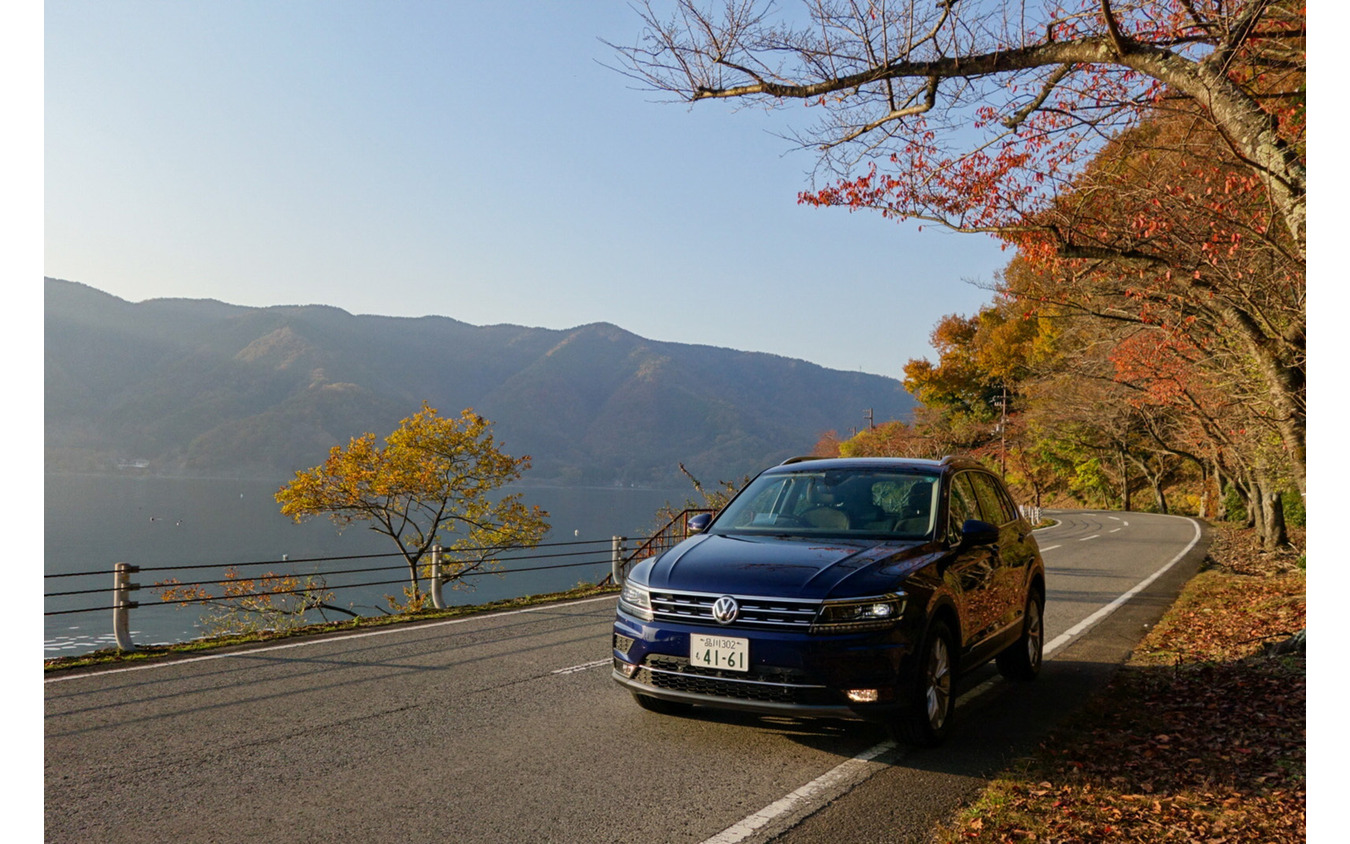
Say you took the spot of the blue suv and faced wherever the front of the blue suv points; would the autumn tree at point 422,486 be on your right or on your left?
on your right

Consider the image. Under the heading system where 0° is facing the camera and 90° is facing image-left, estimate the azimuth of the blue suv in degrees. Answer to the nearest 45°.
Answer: approximately 45°
